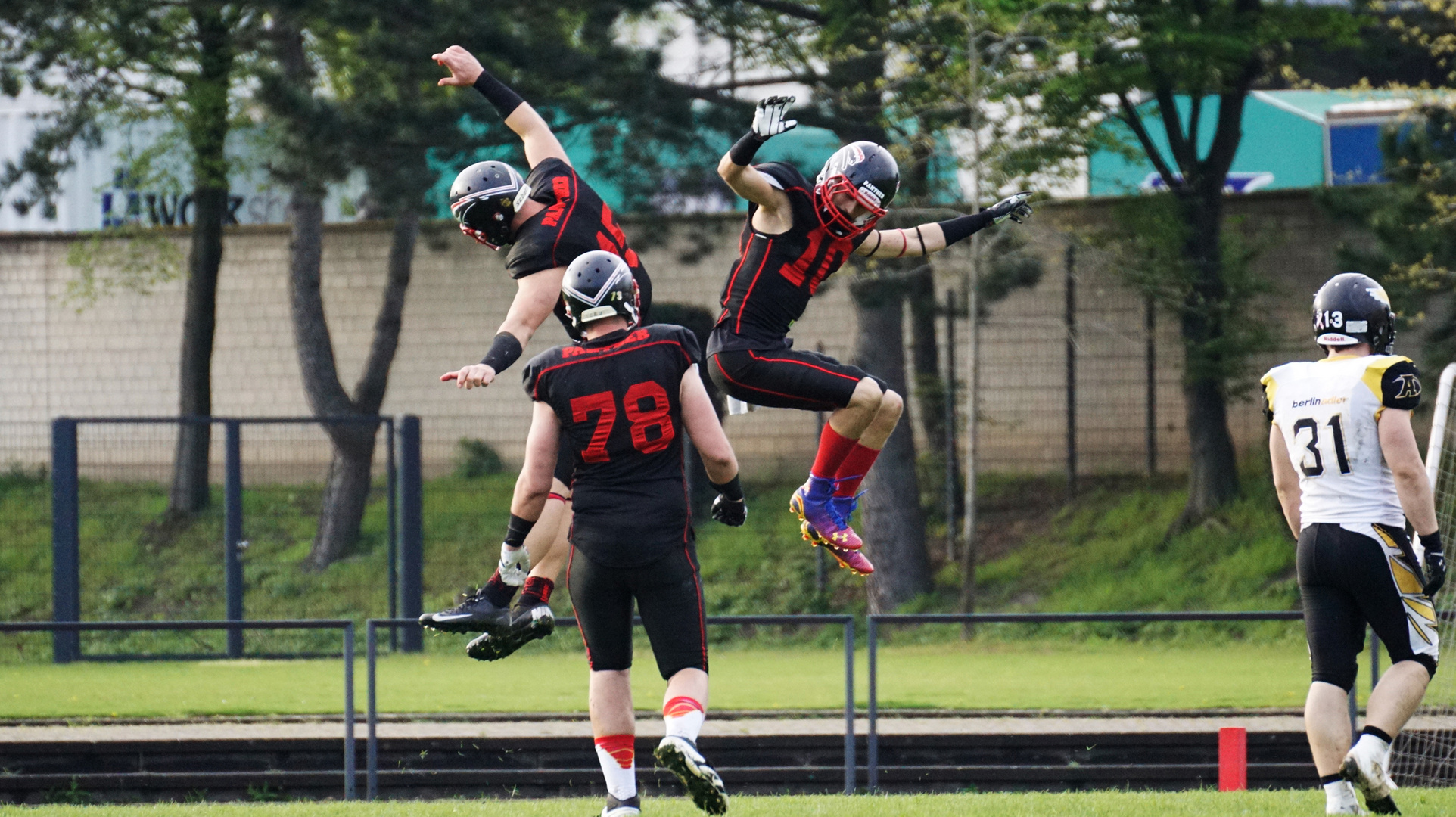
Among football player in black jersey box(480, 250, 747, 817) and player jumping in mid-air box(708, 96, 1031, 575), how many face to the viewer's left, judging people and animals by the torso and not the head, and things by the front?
0

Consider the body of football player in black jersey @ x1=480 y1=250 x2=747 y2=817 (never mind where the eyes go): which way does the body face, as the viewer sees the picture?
away from the camera

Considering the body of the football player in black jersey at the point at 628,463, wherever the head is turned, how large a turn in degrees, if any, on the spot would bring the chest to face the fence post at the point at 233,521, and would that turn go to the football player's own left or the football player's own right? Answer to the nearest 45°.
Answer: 0° — they already face it

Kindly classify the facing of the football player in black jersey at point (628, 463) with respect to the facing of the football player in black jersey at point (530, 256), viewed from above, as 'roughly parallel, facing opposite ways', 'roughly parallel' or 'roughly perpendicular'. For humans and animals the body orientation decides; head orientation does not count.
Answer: roughly perpendicular

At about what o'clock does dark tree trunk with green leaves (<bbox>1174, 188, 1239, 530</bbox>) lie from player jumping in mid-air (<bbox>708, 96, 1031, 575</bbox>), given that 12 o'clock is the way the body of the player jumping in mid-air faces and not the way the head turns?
The dark tree trunk with green leaves is roughly at 8 o'clock from the player jumping in mid-air.

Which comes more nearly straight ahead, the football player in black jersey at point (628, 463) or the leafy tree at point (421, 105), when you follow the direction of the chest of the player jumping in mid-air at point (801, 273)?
the football player in black jersey

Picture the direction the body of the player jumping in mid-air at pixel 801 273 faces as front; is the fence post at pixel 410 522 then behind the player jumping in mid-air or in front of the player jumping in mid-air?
behind

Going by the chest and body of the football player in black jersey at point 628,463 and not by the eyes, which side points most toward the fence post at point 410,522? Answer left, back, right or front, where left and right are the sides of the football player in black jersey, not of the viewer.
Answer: front

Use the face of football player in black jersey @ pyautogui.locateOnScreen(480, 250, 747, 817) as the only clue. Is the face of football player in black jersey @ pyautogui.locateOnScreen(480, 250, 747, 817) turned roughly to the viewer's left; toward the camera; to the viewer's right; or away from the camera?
away from the camera

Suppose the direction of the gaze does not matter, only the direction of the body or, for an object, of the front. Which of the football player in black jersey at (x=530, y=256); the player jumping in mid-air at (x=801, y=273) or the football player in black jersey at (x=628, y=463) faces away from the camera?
the football player in black jersey at (x=628, y=463)
